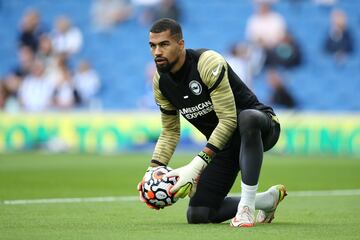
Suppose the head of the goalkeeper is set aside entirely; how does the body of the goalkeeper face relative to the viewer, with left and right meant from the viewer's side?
facing the viewer and to the left of the viewer

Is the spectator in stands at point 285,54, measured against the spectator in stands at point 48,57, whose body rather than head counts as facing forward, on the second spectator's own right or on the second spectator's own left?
on the second spectator's own left

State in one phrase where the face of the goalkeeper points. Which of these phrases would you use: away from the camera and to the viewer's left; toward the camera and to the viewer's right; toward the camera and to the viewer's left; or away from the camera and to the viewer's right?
toward the camera and to the viewer's left

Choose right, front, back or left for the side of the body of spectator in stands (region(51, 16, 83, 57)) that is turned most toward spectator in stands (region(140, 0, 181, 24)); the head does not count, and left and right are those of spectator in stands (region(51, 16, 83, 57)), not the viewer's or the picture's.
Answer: left

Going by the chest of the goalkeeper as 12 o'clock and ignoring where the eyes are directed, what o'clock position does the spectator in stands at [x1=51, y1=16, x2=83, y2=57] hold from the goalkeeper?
The spectator in stands is roughly at 4 o'clock from the goalkeeper.

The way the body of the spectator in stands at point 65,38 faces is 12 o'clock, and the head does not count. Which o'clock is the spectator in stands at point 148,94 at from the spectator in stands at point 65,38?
the spectator in stands at point 148,94 is roughly at 10 o'clock from the spectator in stands at point 65,38.

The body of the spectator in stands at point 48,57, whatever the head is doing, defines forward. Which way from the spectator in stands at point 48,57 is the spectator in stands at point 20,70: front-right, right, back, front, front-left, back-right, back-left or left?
right

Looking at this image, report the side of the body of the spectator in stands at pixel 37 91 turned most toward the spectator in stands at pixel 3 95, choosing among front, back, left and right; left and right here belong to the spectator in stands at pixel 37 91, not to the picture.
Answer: right

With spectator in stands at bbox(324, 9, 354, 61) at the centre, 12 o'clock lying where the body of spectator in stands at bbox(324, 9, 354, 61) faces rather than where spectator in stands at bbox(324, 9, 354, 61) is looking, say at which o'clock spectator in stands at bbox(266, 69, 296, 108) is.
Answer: spectator in stands at bbox(266, 69, 296, 108) is roughly at 1 o'clock from spectator in stands at bbox(324, 9, 354, 61).

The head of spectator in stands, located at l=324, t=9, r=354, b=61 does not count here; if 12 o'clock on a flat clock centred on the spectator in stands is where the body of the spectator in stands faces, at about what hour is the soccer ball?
The soccer ball is roughly at 12 o'clock from the spectator in stands.

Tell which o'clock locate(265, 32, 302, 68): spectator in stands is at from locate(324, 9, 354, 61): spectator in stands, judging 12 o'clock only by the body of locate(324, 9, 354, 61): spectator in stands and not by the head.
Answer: locate(265, 32, 302, 68): spectator in stands is roughly at 2 o'clock from locate(324, 9, 354, 61): spectator in stands.

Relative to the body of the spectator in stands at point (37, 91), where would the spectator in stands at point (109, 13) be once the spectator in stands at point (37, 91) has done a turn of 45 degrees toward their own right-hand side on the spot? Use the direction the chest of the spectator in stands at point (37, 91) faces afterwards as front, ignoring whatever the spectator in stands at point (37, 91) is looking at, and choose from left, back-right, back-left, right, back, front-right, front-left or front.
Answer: back

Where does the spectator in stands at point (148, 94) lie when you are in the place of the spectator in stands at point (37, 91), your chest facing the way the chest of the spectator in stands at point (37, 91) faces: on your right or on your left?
on your left

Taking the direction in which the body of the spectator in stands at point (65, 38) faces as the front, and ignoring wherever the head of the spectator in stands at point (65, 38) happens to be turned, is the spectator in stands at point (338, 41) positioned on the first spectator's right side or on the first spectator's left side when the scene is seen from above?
on the first spectator's left side
